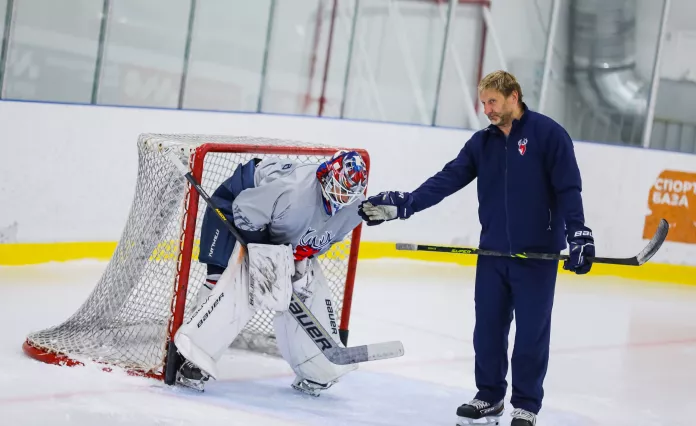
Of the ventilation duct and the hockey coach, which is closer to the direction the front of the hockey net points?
the hockey coach

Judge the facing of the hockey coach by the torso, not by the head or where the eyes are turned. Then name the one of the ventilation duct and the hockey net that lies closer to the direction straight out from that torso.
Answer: the hockey net

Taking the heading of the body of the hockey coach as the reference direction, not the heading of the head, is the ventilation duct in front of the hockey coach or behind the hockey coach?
behind

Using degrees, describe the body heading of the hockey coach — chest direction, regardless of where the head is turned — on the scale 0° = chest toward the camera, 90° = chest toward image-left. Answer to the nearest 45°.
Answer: approximately 45°

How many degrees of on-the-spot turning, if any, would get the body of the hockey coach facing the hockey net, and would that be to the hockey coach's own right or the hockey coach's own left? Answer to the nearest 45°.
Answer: approximately 45° to the hockey coach's own right

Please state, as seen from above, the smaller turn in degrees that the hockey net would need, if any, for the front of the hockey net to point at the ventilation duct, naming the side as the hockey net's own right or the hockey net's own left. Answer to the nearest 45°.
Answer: approximately 90° to the hockey net's own left

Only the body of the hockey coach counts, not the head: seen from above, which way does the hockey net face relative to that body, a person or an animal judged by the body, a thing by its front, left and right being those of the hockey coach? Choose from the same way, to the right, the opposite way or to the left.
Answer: to the left

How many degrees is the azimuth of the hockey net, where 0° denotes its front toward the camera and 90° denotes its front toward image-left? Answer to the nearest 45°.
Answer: approximately 315°

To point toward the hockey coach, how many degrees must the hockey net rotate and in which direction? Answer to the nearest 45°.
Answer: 0° — it already faces them
